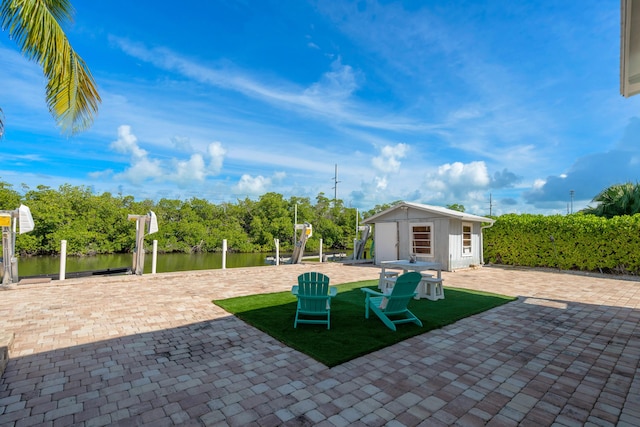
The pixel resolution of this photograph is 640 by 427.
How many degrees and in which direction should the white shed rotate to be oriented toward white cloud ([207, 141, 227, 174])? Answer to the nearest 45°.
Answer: approximately 90° to its right

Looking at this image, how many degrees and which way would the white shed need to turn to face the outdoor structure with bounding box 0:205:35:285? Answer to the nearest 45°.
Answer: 0° — it already faces it

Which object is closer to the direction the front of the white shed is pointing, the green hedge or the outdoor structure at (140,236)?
the outdoor structure

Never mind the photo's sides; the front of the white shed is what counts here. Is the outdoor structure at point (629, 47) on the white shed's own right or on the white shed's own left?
on the white shed's own left

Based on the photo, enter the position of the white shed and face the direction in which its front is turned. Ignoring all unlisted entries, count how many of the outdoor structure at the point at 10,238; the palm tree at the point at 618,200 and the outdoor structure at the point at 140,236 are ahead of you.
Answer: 2

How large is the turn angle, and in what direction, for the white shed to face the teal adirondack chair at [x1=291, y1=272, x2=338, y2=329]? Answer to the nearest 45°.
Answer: approximately 45° to its left

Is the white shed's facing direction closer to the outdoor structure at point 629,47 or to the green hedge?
the outdoor structure

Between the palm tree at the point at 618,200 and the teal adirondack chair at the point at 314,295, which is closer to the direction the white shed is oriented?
the teal adirondack chair

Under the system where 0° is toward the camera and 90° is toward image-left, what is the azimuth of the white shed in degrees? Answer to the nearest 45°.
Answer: approximately 45°
